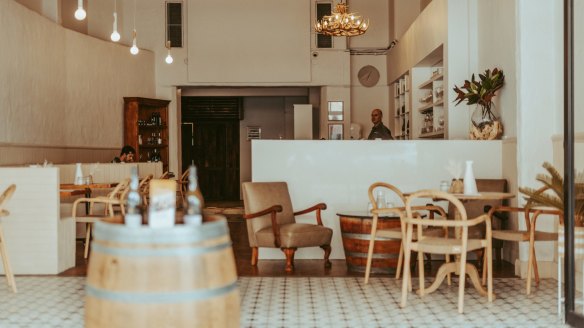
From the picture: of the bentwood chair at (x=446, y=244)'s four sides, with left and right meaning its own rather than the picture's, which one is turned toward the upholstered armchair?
left

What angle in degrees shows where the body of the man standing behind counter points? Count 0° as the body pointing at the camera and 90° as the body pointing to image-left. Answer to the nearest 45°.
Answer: approximately 45°

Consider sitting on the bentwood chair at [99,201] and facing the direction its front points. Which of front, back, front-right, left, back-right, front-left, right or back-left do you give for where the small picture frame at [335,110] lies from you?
back-right

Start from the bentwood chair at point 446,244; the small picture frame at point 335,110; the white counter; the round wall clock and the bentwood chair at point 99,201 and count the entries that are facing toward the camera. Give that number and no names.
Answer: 3

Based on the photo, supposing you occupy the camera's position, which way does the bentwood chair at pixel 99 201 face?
facing to the left of the viewer

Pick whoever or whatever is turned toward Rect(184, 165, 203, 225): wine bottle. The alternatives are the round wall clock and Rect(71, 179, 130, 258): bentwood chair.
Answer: the round wall clock
